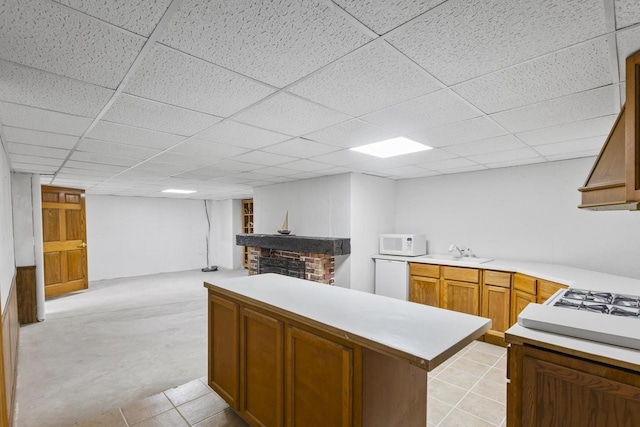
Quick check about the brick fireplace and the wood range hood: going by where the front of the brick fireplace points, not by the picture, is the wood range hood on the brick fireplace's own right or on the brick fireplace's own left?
on the brick fireplace's own left

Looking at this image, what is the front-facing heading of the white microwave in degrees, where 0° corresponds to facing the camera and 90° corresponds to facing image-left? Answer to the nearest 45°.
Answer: approximately 45°

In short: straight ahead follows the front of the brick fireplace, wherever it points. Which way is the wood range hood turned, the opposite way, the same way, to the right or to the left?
to the right

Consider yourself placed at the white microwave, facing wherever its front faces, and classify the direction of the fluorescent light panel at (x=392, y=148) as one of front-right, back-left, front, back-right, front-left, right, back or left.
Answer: front-left

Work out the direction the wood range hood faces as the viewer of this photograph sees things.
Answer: facing to the left of the viewer

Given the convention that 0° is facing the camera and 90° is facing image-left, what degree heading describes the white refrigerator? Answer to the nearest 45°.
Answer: approximately 45°

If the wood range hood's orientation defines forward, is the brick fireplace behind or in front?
in front

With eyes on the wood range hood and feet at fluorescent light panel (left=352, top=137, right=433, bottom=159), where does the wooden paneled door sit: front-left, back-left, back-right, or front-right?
back-right

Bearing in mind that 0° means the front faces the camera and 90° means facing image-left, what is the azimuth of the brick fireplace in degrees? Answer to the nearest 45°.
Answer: approximately 45°
